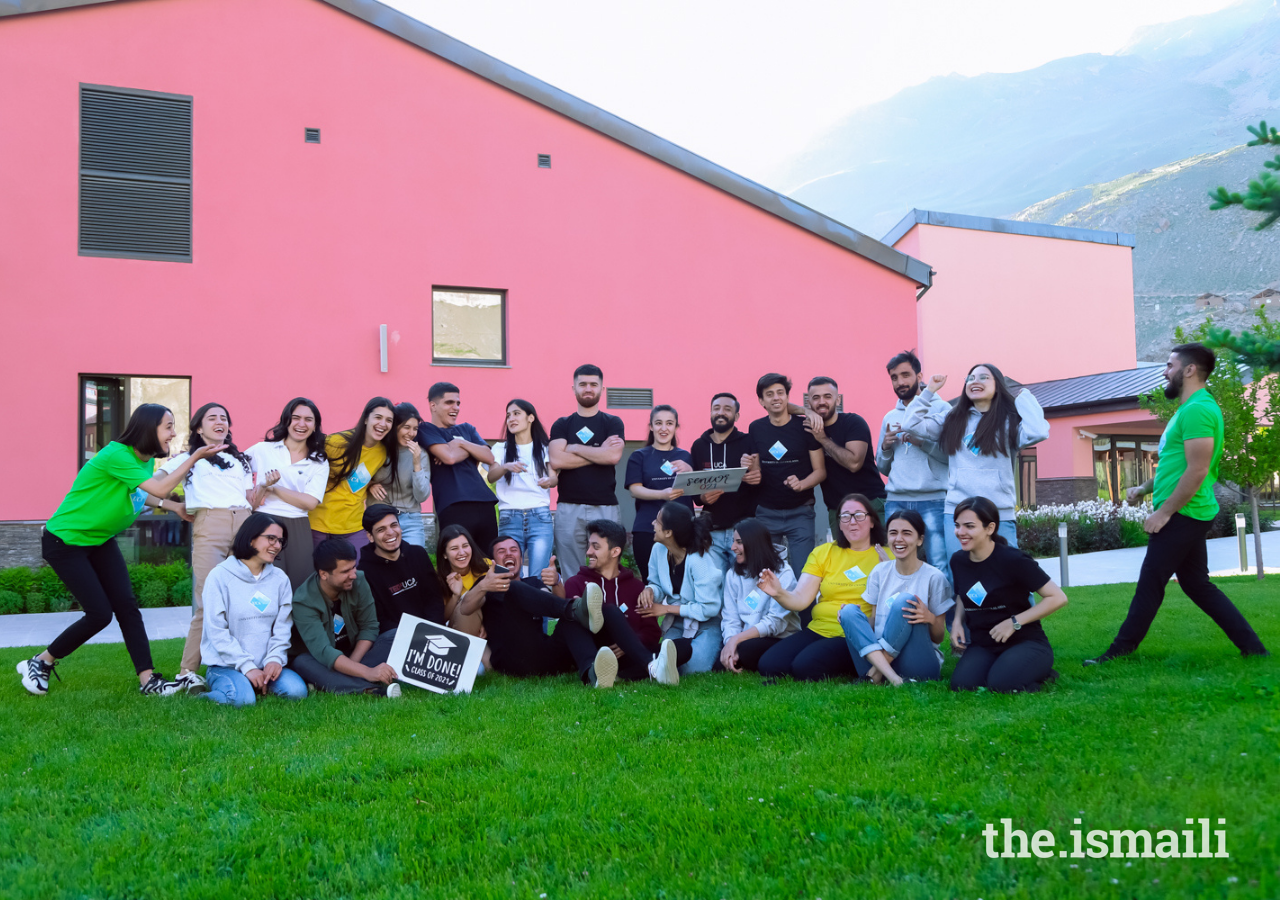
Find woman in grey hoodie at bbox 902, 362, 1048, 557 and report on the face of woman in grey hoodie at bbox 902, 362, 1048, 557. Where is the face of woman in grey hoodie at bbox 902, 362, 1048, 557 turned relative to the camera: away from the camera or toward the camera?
toward the camera

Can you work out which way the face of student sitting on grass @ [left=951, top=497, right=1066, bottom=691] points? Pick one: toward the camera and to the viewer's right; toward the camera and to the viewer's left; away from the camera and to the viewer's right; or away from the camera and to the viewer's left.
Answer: toward the camera and to the viewer's left

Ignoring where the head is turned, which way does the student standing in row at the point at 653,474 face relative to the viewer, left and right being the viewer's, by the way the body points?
facing the viewer

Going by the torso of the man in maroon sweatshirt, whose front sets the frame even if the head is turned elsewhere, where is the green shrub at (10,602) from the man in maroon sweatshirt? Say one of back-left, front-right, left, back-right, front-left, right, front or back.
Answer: back-right

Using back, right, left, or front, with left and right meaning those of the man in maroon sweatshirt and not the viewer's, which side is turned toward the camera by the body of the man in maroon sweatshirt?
front

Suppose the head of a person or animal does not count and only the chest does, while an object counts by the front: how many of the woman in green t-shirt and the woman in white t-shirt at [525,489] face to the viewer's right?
1

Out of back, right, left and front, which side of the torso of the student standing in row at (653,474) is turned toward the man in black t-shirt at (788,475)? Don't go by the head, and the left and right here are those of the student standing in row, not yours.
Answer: left

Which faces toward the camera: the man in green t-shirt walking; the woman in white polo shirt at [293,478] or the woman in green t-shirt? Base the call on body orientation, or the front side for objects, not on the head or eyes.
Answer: the woman in white polo shirt

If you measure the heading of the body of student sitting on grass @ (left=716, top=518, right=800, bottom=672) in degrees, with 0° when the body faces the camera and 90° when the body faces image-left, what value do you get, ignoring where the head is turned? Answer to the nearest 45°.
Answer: approximately 45°

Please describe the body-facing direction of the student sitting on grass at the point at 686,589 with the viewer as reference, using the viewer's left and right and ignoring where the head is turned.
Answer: facing the viewer and to the left of the viewer

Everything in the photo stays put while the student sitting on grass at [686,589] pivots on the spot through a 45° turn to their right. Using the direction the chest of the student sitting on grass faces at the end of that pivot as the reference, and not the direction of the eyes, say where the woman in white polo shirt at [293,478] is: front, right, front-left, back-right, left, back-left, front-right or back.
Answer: front

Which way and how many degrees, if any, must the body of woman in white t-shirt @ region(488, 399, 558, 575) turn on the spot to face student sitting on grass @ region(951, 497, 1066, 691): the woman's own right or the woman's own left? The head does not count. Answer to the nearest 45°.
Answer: approximately 45° to the woman's own left

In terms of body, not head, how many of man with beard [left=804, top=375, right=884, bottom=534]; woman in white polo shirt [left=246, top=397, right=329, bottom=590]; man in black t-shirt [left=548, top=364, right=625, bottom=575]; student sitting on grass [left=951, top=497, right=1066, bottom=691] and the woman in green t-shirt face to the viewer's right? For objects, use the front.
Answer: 1

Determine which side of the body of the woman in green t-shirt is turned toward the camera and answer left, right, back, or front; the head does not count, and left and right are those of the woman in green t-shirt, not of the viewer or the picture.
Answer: right

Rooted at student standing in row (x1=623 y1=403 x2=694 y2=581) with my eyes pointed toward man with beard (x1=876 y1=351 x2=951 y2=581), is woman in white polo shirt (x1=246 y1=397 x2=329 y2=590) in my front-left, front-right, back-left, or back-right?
back-right

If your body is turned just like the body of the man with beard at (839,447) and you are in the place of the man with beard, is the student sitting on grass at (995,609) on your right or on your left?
on your left
